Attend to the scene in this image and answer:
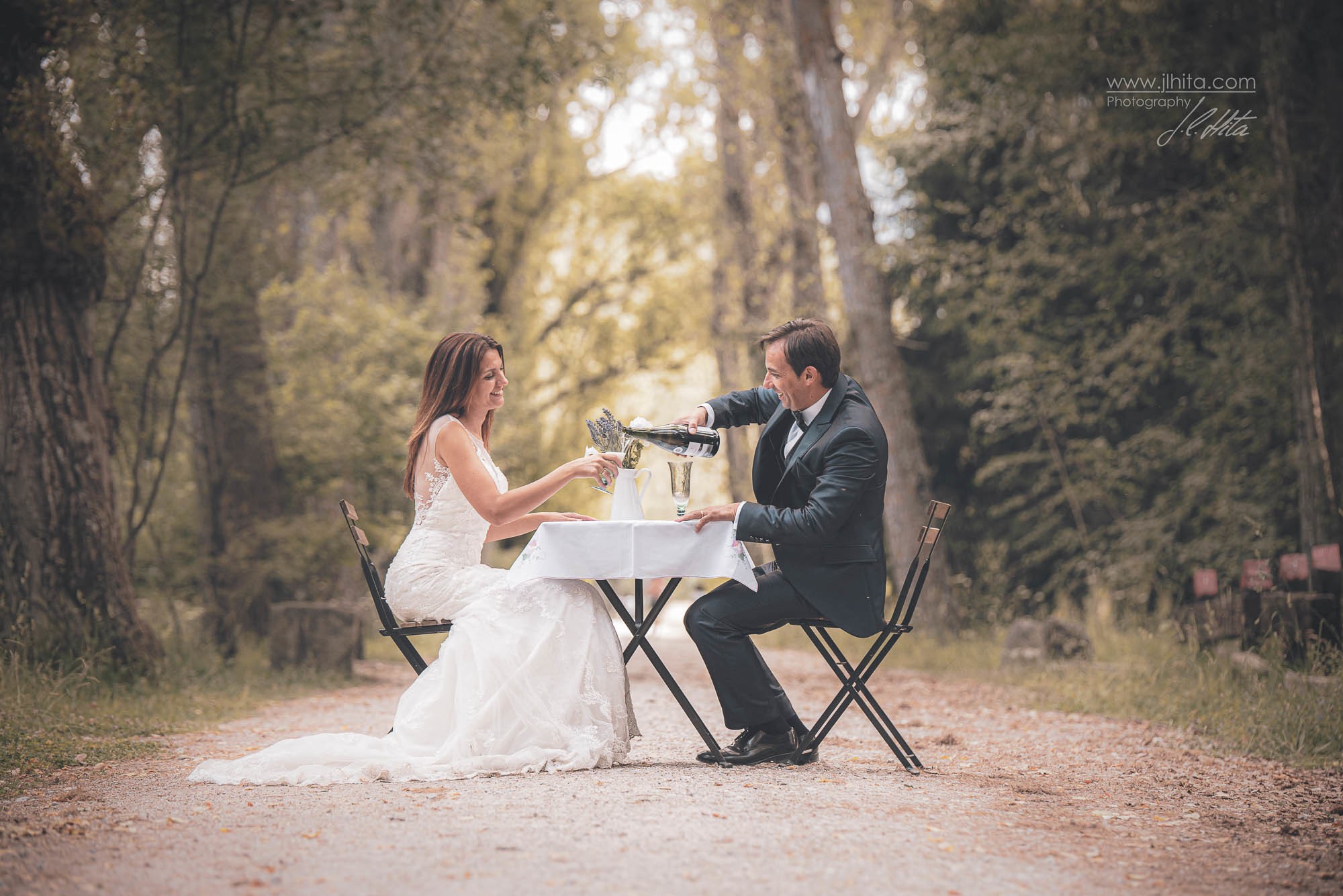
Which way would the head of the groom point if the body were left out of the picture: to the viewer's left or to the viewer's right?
to the viewer's left

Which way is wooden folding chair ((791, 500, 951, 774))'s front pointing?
to the viewer's left

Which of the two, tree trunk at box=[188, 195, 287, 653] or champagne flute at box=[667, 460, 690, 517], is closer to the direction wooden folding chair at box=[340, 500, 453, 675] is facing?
the champagne flute

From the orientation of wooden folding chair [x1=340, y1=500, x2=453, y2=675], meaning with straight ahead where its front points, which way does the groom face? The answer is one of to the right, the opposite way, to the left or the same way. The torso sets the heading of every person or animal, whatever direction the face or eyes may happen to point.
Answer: the opposite way

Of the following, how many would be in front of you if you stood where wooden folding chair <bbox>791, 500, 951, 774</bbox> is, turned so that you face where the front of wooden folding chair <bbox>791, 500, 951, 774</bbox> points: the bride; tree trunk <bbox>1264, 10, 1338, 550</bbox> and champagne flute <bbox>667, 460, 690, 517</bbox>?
2

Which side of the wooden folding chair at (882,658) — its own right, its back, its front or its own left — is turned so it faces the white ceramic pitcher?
front

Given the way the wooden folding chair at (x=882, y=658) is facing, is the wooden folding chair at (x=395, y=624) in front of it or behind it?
in front

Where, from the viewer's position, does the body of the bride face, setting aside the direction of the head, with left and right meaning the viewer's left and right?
facing to the right of the viewer

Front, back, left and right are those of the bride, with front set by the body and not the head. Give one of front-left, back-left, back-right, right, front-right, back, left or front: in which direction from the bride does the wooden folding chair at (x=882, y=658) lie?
front

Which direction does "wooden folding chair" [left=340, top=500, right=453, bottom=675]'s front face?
to the viewer's right

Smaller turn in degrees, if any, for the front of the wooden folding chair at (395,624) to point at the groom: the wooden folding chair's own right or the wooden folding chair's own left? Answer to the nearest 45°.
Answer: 0° — it already faces them

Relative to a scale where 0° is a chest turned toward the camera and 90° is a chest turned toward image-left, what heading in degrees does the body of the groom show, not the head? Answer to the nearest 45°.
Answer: approximately 90°

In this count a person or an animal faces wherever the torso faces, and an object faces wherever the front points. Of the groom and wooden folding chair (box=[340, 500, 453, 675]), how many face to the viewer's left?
1

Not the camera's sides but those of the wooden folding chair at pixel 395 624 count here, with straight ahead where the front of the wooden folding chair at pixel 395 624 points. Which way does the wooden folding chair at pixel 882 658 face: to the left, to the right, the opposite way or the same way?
the opposite way
